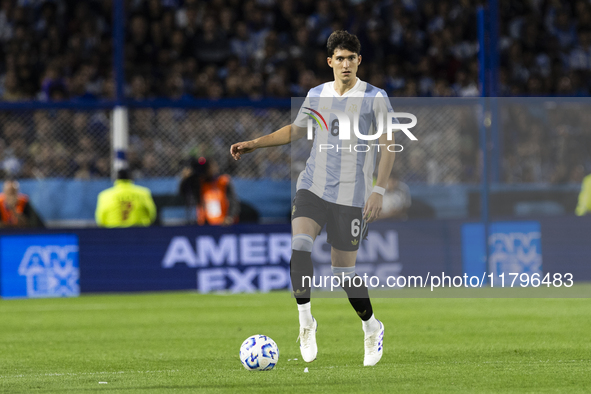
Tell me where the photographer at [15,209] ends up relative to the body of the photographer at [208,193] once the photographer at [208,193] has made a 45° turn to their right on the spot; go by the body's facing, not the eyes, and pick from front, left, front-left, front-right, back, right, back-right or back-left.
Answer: front

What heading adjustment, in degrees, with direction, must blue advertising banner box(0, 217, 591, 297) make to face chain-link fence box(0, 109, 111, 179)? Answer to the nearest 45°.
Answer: approximately 135° to its right

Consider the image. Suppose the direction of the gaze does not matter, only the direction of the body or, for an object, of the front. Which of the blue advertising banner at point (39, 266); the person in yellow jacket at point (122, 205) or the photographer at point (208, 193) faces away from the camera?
the person in yellow jacket

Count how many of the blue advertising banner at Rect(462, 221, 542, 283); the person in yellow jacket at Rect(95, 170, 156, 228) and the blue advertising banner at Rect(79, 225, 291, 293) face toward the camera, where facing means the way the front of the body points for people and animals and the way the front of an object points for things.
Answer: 2

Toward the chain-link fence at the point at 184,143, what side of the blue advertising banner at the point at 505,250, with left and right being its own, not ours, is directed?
right

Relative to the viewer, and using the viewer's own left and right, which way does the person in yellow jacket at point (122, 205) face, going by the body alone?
facing away from the viewer

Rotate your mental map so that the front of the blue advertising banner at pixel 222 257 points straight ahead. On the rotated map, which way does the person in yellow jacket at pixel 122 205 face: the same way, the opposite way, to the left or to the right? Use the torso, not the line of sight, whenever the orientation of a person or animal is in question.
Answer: the opposite way

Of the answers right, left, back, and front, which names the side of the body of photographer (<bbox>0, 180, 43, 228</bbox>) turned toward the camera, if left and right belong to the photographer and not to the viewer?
front

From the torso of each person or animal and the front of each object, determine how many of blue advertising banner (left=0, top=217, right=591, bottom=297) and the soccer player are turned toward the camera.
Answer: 2

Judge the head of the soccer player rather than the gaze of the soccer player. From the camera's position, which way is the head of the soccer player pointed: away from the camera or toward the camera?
toward the camera

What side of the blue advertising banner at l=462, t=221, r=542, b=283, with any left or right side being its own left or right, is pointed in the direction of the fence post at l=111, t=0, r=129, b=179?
right

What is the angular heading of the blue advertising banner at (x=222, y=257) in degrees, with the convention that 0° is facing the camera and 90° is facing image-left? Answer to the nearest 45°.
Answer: approximately 0°

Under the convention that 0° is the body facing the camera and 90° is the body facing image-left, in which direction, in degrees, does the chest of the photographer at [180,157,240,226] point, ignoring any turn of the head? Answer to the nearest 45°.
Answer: approximately 45°

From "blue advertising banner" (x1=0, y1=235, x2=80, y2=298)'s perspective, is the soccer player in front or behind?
in front

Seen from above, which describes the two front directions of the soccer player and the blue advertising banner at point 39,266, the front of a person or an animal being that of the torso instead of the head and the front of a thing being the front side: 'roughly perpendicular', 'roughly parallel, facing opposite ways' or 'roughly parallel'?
roughly parallel

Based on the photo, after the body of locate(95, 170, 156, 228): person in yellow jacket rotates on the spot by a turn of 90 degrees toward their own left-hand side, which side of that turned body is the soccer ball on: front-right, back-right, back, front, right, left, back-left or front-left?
left

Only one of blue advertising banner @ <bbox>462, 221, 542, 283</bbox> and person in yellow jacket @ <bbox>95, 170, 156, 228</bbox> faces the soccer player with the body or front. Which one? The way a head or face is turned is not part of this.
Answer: the blue advertising banner
